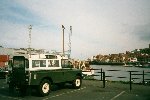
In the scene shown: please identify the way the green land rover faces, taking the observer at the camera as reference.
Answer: facing away from the viewer and to the right of the viewer
